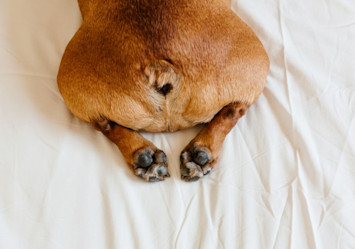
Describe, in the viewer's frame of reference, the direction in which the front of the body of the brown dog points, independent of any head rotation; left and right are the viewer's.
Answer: facing away from the viewer
